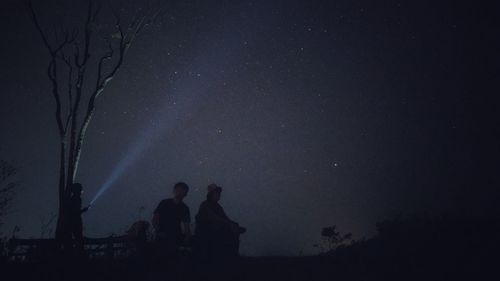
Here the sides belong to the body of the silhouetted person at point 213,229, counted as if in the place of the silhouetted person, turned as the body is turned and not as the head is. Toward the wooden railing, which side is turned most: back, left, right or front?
back

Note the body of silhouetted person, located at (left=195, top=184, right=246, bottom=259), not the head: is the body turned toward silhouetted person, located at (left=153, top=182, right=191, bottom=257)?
no

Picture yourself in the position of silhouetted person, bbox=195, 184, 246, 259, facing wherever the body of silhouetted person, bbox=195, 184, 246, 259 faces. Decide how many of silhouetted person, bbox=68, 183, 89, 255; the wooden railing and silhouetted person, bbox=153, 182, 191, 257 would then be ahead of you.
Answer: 0

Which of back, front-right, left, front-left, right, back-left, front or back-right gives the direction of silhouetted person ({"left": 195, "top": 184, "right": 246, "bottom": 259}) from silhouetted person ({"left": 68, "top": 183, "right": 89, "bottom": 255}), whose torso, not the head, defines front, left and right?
front-right

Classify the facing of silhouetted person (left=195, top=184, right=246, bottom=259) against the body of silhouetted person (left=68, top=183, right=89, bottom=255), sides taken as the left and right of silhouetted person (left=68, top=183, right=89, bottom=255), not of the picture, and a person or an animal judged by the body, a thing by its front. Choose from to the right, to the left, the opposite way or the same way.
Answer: the same way

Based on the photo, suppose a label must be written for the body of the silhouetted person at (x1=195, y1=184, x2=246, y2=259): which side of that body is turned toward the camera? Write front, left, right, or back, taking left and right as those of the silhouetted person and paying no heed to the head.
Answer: right

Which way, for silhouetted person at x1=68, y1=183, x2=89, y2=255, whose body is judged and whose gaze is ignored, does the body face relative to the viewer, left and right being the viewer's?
facing to the right of the viewer
